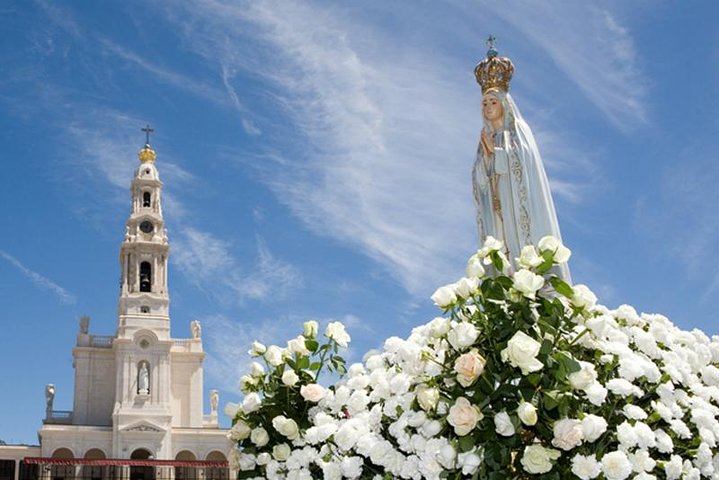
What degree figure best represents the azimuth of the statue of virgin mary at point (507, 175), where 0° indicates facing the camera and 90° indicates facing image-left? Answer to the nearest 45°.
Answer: approximately 45°

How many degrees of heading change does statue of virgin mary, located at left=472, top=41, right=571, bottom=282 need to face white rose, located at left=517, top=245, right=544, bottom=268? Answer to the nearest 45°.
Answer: approximately 45° to its left
